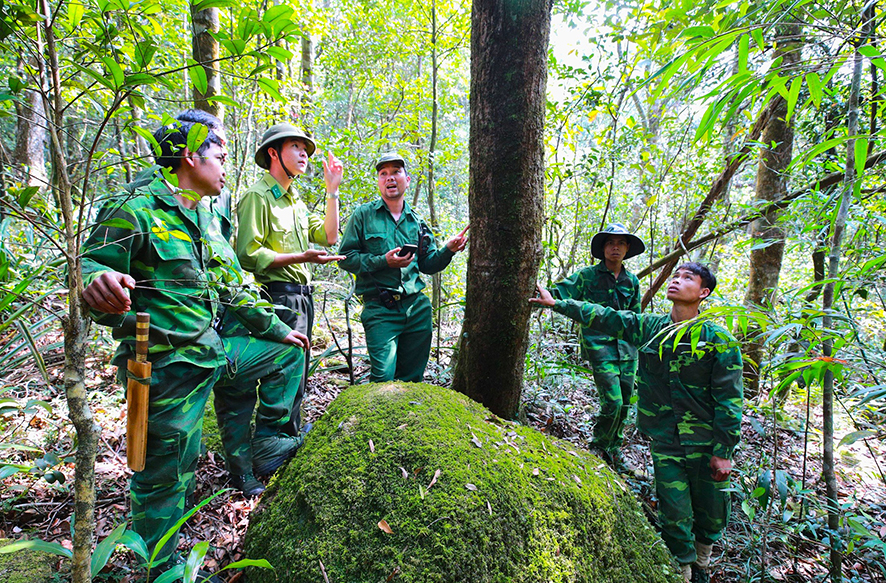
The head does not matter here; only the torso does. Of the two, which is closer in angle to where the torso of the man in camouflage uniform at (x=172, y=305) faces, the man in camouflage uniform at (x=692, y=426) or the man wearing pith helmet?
the man in camouflage uniform

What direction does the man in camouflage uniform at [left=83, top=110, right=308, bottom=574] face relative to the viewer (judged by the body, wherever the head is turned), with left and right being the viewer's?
facing the viewer and to the right of the viewer

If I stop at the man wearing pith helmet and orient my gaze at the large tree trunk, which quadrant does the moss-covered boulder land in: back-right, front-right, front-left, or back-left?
front-right

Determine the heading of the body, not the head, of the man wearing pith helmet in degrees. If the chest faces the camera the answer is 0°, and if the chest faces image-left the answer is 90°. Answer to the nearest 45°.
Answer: approximately 315°

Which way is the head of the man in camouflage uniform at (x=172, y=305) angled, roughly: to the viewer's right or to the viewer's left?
to the viewer's right

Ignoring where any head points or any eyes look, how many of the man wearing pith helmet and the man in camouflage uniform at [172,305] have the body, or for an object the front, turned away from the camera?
0

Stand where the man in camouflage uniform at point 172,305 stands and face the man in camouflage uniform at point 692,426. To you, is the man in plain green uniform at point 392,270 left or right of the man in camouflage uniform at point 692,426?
left

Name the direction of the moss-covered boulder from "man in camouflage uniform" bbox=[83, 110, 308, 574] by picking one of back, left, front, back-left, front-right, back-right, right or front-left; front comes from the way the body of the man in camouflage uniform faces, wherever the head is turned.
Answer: front

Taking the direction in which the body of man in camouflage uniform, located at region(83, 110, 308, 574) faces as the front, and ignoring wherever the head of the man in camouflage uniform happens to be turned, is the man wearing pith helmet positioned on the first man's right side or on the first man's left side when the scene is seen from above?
on the first man's left side

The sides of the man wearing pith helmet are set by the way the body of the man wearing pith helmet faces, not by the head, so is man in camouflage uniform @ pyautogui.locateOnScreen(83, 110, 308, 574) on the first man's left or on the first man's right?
on the first man's right

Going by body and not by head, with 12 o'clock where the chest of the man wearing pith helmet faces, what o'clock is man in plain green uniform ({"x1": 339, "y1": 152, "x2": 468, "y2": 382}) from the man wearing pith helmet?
The man in plain green uniform is roughly at 10 o'clock from the man wearing pith helmet.
